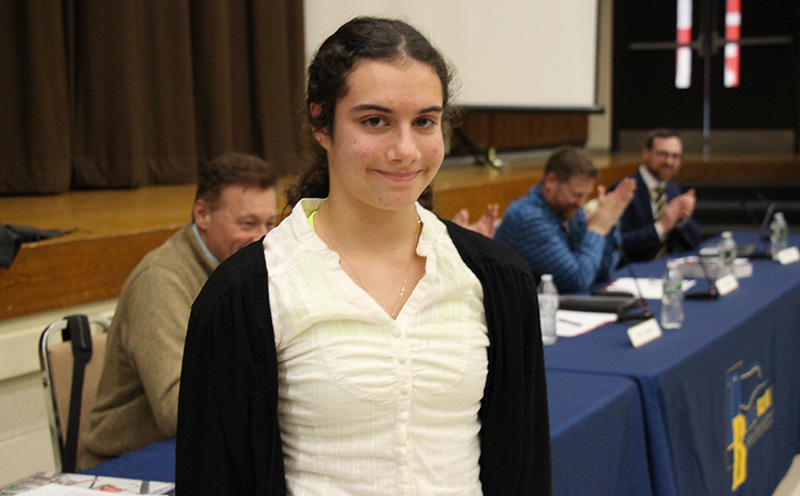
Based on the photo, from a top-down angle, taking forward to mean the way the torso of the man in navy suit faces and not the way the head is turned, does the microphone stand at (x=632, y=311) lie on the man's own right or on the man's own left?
on the man's own right

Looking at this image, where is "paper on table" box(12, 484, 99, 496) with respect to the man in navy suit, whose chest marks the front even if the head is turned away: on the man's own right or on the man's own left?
on the man's own right

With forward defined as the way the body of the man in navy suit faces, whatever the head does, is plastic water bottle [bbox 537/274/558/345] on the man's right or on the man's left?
on the man's right

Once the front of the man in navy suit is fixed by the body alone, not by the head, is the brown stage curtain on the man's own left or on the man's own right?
on the man's own right

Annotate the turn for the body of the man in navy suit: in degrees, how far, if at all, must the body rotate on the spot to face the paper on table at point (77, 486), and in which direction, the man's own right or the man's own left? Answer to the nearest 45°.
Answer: approximately 45° to the man's own right

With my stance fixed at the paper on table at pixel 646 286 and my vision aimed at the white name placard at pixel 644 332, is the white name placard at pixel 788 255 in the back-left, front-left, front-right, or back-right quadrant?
back-left

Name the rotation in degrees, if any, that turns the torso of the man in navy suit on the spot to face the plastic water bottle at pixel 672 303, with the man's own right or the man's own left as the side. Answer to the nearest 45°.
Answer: approximately 45° to the man's own right

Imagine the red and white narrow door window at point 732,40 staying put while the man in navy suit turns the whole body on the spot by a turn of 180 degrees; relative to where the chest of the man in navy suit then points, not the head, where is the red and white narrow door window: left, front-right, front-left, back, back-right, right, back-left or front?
front-right
